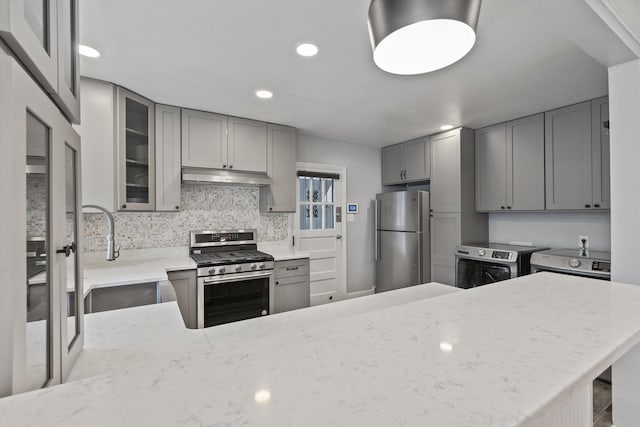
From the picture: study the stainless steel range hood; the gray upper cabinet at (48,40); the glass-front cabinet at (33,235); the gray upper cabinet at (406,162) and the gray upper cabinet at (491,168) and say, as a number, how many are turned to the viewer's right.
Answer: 2

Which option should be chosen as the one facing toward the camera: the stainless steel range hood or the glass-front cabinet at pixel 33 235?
the stainless steel range hood

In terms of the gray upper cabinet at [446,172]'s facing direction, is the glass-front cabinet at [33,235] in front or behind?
in front

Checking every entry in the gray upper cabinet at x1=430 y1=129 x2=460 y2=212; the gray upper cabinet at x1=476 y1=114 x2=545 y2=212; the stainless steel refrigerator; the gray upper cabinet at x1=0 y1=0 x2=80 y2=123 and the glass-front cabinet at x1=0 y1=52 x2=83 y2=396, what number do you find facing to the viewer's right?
2

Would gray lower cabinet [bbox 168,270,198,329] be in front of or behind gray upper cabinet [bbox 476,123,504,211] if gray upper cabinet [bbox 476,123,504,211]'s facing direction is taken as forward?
in front

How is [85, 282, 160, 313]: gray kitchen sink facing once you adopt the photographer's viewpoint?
facing the viewer and to the right of the viewer

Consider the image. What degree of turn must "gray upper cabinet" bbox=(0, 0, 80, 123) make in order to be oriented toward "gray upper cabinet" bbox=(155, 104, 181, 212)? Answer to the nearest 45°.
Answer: approximately 90° to its left

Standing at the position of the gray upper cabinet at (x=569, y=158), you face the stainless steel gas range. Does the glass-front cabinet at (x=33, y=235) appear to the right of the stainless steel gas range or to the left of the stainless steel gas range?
left

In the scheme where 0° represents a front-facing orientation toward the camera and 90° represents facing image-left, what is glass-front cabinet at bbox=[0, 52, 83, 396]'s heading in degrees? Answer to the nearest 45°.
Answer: approximately 270°

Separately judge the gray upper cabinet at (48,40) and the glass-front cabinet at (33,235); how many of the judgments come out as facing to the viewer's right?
2

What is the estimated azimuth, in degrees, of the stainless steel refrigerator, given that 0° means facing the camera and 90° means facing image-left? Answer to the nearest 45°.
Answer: approximately 45°

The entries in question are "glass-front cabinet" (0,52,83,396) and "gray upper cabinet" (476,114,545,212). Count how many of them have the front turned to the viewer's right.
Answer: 1
